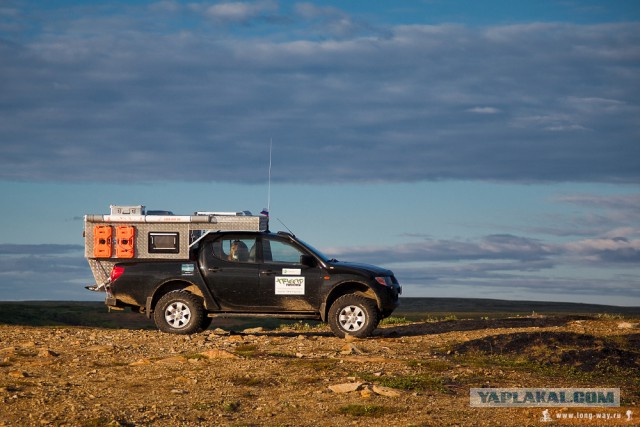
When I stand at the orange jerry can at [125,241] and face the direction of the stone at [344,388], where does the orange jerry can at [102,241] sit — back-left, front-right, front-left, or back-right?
back-right

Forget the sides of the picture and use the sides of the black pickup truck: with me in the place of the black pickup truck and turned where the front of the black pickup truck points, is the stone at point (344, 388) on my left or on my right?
on my right

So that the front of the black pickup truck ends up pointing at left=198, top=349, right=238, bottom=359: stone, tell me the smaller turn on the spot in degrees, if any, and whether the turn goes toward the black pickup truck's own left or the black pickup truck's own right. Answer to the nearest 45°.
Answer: approximately 90° to the black pickup truck's own right

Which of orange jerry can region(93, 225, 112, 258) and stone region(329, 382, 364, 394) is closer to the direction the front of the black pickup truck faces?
the stone

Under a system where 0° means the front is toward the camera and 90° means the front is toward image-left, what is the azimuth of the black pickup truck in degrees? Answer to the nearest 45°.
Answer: approximately 270°
